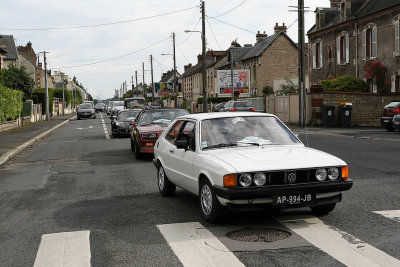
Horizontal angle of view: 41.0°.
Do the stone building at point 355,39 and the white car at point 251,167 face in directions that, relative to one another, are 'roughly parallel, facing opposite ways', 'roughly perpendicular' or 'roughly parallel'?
roughly perpendicular

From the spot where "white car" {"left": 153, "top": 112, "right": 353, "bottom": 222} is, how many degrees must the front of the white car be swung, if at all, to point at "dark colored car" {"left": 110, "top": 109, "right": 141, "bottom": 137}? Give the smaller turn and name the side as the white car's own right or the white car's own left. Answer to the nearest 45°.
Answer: approximately 135° to the white car's own left

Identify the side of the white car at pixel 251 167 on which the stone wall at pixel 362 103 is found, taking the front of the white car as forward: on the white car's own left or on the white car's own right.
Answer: on the white car's own left

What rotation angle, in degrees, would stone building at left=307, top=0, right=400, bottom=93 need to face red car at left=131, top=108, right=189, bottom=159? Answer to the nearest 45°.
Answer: approximately 45° to its left

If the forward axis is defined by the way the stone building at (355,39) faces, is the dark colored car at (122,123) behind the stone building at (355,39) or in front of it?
in front

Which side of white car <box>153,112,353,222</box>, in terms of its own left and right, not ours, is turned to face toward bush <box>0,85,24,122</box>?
back

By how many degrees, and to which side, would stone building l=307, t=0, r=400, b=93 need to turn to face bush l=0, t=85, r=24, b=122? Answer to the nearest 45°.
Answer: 0° — it already faces it

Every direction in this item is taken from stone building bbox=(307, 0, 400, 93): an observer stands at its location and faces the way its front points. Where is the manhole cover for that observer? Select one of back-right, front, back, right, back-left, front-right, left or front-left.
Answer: front-left

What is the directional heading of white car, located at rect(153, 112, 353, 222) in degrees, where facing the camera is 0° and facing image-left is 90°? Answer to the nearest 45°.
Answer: approximately 315°

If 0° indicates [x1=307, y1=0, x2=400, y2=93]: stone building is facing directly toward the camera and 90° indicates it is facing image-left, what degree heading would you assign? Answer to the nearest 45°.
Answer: approximately 45°
